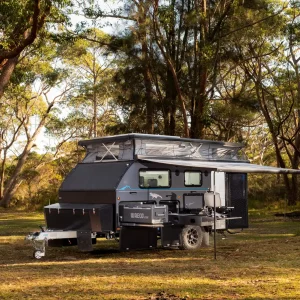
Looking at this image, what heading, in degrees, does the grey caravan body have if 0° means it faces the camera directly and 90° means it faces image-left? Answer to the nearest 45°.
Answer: approximately 45°

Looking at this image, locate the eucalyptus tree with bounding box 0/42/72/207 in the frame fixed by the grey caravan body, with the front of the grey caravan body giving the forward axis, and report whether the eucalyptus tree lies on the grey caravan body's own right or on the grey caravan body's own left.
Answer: on the grey caravan body's own right
